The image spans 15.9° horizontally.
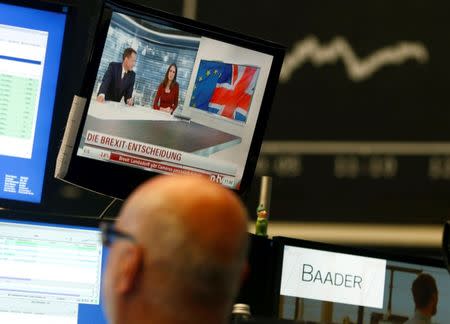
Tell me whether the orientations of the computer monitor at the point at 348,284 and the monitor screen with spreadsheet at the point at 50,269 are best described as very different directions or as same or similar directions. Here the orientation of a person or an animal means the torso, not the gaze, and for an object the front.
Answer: same or similar directions

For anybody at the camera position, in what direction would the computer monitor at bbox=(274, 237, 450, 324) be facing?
facing the viewer

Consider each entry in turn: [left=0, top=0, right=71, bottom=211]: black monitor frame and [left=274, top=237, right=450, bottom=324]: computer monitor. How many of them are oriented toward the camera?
2

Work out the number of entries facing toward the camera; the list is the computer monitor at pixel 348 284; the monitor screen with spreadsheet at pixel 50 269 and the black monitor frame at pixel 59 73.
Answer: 3

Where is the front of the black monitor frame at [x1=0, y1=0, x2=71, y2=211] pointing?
toward the camera

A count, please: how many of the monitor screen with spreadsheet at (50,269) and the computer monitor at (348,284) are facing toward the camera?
2
